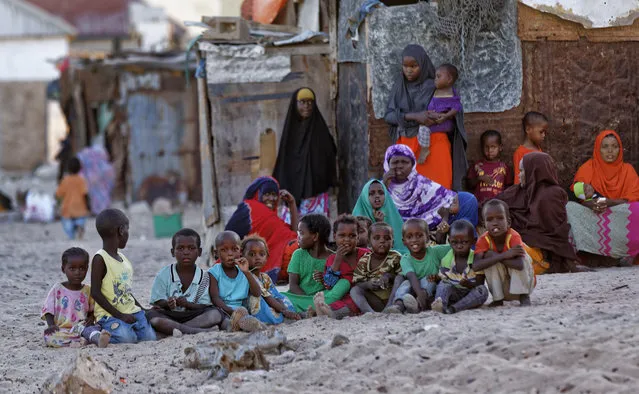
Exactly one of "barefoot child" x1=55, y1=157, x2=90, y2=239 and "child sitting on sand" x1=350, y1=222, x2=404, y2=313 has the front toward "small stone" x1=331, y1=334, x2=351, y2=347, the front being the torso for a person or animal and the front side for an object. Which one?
the child sitting on sand

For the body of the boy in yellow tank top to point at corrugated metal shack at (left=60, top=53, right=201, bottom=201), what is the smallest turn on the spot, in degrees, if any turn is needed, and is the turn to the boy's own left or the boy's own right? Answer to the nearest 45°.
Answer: approximately 135° to the boy's own left

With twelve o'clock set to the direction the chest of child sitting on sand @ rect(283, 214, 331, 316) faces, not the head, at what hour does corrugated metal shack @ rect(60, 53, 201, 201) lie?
The corrugated metal shack is roughly at 4 o'clock from the child sitting on sand.

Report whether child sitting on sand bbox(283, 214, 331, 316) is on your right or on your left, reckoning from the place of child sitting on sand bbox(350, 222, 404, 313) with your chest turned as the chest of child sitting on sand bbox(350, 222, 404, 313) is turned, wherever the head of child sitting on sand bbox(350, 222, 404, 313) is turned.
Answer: on your right

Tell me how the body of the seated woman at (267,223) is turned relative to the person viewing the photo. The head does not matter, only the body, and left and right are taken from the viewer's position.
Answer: facing the viewer and to the right of the viewer

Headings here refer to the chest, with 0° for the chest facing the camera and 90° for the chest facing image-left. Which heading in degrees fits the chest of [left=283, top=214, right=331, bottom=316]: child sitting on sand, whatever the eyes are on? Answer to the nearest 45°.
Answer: approximately 45°

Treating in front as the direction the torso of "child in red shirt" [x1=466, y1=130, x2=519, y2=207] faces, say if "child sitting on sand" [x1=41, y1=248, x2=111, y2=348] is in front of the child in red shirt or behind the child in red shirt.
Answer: in front

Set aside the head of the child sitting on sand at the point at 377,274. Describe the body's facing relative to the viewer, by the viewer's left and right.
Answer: facing the viewer
